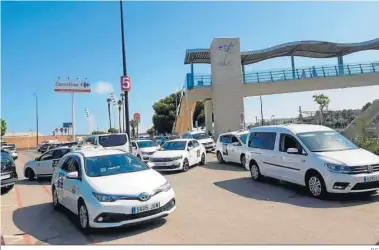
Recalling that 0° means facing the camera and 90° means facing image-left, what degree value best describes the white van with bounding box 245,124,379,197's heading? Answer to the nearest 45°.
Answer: approximately 315°

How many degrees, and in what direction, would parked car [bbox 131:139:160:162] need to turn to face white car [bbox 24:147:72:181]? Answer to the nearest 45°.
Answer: approximately 90° to its right

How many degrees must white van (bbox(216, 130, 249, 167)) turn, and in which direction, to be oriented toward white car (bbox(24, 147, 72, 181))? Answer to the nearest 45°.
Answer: approximately 135° to its right

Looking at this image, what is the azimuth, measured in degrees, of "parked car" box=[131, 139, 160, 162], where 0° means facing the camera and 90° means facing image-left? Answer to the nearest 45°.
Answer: approximately 315°

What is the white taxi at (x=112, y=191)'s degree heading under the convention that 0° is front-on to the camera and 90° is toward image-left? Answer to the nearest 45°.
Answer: approximately 315°
